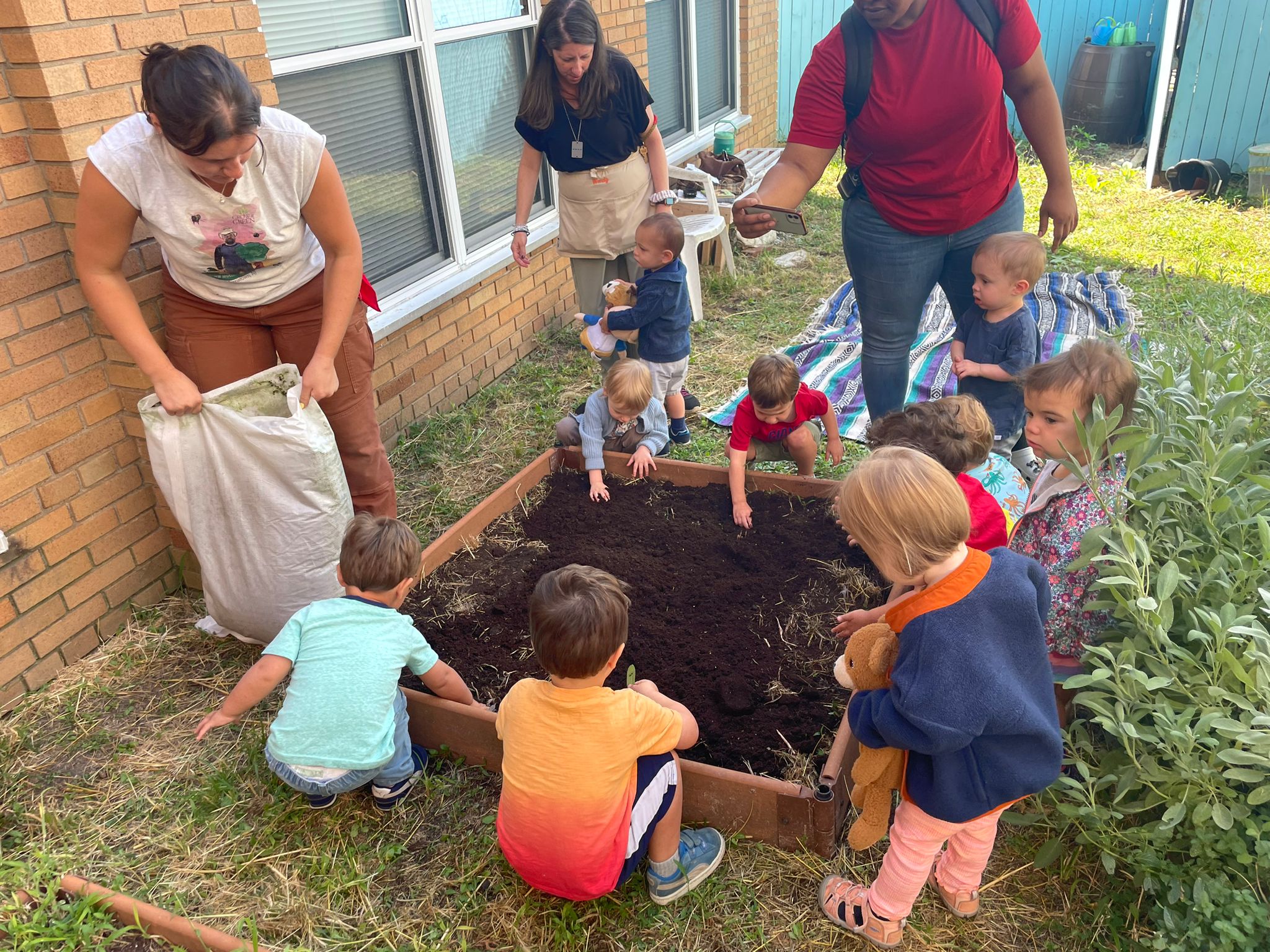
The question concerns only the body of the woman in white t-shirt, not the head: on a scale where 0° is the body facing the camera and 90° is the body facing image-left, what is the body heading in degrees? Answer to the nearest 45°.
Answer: approximately 0°

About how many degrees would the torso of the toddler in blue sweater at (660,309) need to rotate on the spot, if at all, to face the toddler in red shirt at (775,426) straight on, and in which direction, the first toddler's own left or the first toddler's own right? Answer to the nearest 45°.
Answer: approximately 135° to the first toddler's own left

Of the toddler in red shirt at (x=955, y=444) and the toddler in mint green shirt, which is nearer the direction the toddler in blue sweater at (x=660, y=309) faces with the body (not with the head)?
the toddler in mint green shirt

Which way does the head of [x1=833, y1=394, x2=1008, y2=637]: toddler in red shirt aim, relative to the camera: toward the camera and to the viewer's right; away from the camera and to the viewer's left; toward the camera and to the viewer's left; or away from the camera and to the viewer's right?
away from the camera and to the viewer's left

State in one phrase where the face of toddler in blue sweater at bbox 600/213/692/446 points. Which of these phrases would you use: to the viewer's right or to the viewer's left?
to the viewer's left

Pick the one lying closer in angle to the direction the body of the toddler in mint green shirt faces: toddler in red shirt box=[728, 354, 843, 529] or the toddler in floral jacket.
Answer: the toddler in red shirt

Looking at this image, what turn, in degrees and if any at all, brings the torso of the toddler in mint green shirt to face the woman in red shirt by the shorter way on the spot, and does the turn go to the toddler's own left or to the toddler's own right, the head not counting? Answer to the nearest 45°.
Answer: approximately 45° to the toddler's own right

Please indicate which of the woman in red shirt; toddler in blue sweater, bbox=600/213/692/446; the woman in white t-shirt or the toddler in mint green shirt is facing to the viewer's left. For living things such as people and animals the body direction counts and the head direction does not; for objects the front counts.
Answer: the toddler in blue sweater

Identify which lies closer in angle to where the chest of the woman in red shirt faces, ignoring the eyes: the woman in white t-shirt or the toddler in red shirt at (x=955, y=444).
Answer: the toddler in red shirt

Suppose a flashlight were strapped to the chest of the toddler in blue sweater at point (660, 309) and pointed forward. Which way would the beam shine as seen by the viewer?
to the viewer's left

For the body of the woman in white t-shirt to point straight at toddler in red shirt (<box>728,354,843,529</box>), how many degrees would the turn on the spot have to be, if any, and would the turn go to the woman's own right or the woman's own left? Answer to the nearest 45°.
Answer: approximately 90° to the woman's own left

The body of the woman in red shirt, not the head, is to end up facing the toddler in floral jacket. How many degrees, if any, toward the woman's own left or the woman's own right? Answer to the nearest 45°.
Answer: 0° — they already face them

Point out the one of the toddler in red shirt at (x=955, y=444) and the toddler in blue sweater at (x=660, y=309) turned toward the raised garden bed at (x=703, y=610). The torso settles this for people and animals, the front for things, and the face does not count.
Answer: the toddler in red shirt
